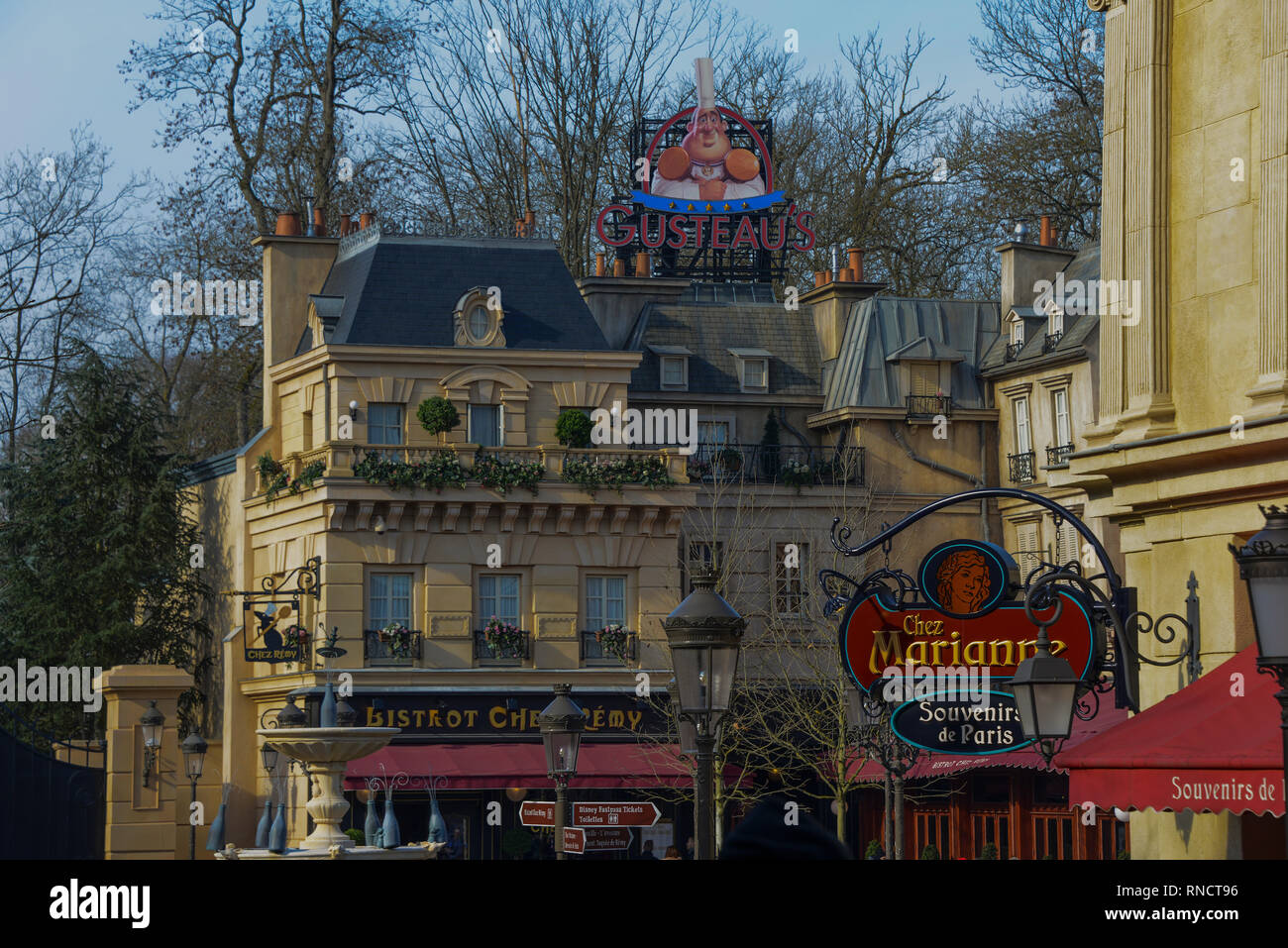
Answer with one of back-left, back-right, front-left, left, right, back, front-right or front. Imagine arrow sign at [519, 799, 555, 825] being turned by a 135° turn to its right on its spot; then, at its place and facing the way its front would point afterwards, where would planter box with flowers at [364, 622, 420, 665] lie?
front-right

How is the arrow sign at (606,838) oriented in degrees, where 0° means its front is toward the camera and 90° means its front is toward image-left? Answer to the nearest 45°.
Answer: approximately 0°

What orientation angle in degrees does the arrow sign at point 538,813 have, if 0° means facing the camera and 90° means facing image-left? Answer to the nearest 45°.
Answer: approximately 0°
